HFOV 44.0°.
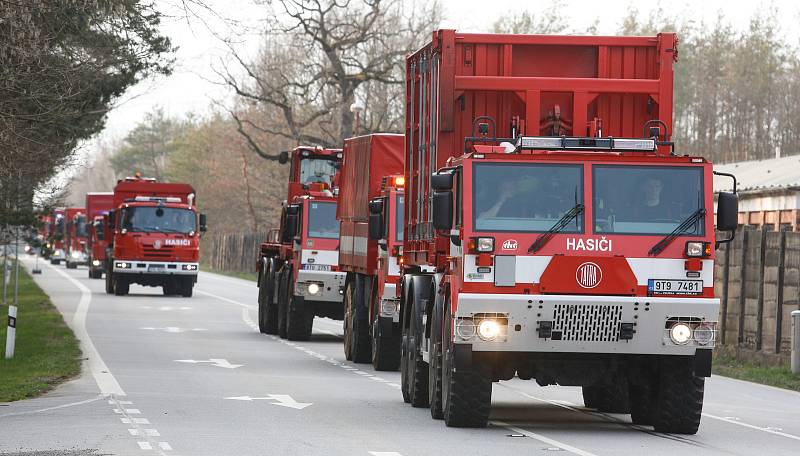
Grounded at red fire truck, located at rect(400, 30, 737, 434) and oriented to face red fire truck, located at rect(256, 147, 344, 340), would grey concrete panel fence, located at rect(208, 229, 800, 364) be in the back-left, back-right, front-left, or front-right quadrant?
front-right

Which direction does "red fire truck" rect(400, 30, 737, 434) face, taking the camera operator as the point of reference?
facing the viewer

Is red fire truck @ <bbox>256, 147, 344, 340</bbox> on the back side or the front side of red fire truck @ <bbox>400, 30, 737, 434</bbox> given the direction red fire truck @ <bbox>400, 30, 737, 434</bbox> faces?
on the back side

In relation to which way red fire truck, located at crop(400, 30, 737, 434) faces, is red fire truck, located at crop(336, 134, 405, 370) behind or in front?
behind

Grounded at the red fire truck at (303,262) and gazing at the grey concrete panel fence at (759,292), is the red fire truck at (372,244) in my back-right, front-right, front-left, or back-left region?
front-right
